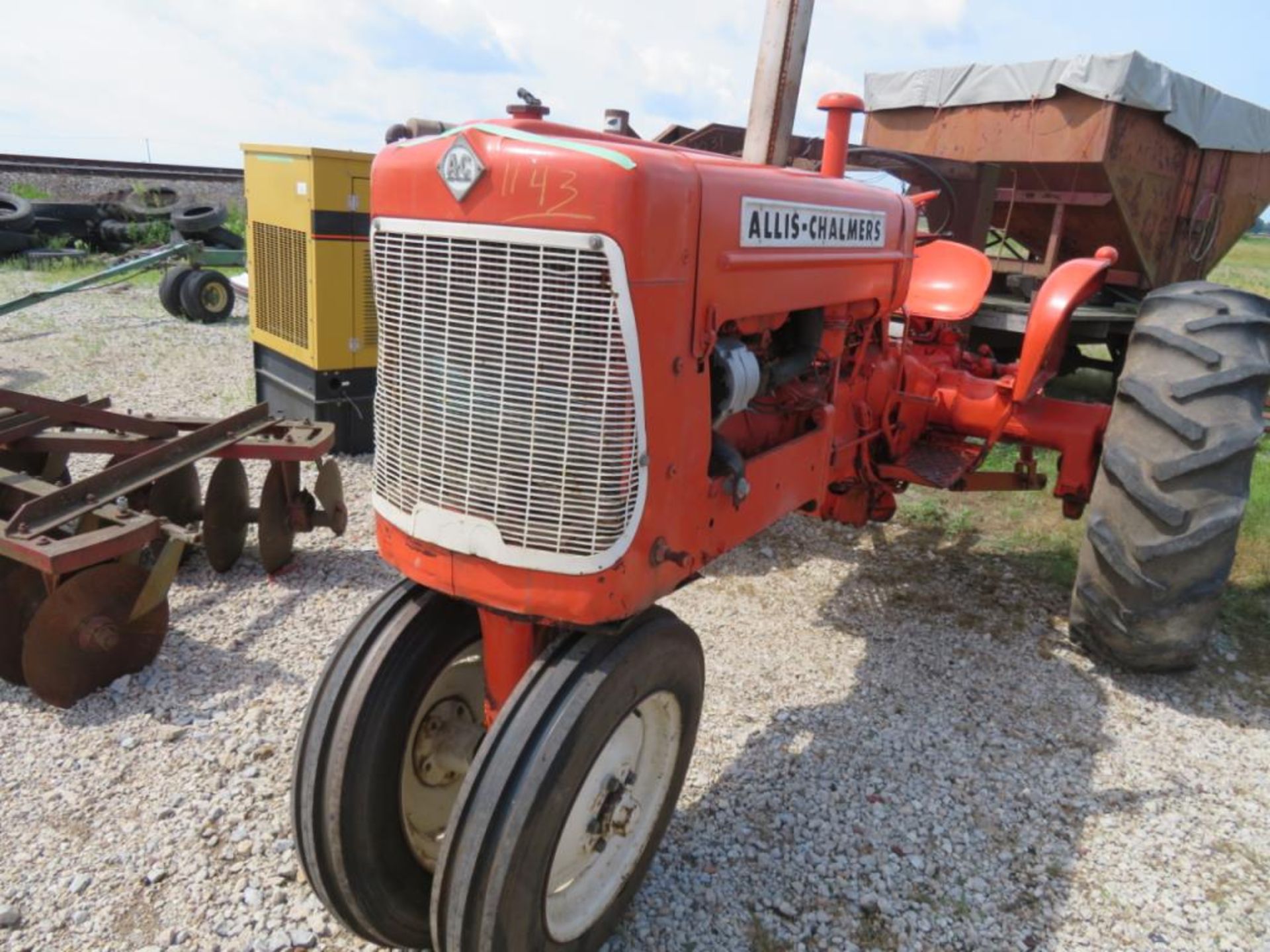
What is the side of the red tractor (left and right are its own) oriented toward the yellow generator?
right

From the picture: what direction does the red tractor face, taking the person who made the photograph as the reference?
facing the viewer and to the left of the viewer

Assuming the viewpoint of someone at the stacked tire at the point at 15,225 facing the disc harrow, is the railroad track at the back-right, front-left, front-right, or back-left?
back-left

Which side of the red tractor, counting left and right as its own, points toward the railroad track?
right

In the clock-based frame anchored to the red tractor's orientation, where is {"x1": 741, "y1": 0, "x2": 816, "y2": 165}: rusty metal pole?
The rusty metal pole is roughly at 5 o'clock from the red tractor.

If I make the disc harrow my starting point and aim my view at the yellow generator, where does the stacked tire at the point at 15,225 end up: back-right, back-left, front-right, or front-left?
front-left

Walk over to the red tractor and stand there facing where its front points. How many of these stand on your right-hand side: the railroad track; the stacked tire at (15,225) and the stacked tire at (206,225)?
3

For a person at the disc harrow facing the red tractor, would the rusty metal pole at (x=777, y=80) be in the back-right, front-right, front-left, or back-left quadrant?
front-left
